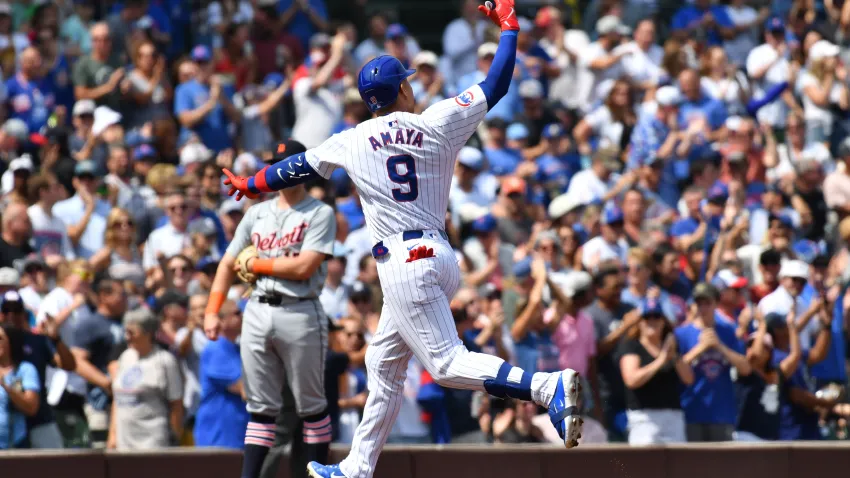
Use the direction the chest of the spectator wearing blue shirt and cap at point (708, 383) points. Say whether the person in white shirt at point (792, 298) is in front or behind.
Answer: behind

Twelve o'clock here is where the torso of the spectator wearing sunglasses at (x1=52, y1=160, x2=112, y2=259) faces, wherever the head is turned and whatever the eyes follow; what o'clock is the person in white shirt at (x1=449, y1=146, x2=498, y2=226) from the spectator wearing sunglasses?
The person in white shirt is roughly at 9 o'clock from the spectator wearing sunglasses.

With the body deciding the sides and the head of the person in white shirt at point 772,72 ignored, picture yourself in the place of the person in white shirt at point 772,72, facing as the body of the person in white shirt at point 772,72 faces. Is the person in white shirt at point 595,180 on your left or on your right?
on your right

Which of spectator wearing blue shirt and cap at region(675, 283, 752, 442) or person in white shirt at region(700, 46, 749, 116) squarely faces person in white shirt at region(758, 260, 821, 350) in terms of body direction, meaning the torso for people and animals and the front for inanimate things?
person in white shirt at region(700, 46, 749, 116)

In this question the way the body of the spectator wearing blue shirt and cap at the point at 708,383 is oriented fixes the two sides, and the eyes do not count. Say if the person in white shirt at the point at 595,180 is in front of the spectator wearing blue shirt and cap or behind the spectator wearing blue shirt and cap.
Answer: behind

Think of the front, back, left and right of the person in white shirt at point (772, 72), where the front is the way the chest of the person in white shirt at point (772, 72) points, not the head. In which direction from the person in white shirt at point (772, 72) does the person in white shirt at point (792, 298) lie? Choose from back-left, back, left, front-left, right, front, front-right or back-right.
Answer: front-right

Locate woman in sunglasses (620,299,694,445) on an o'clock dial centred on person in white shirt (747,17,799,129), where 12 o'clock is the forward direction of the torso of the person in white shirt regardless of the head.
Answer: The woman in sunglasses is roughly at 2 o'clock from the person in white shirt.

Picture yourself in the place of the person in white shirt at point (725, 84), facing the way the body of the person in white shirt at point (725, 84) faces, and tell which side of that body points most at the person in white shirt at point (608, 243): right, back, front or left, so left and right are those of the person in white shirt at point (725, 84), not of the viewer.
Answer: front

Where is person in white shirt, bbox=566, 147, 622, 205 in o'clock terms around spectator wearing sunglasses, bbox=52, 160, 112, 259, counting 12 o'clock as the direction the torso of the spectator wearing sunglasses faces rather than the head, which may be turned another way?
The person in white shirt is roughly at 9 o'clock from the spectator wearing sunglasses.

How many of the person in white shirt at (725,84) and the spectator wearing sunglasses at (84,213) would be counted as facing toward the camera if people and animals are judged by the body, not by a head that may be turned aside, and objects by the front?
2

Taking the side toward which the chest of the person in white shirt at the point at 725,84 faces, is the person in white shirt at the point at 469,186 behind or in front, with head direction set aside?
in front

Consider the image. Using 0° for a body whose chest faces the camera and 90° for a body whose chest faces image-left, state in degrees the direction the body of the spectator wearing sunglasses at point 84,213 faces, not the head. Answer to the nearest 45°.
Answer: approximately 0°

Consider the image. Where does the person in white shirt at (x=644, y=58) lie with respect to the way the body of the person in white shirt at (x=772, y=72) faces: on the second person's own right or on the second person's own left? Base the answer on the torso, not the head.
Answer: on the second person's own right
